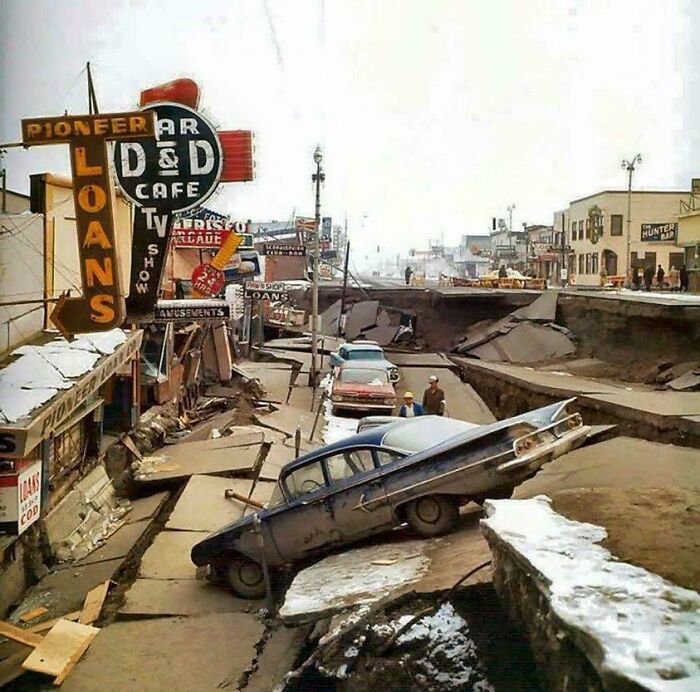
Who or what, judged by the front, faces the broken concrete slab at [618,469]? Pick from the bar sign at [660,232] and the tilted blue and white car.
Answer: the bar sign

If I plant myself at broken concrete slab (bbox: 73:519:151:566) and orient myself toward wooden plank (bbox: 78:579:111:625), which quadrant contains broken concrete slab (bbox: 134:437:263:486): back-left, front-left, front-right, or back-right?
back-left

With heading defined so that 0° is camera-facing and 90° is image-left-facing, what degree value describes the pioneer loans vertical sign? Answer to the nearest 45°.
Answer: approximately 0°

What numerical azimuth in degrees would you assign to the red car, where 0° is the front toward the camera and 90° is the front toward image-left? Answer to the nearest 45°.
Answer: approximately 0°

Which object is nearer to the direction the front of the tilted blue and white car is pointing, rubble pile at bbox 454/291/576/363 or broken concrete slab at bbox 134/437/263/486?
the broken concrete slab
